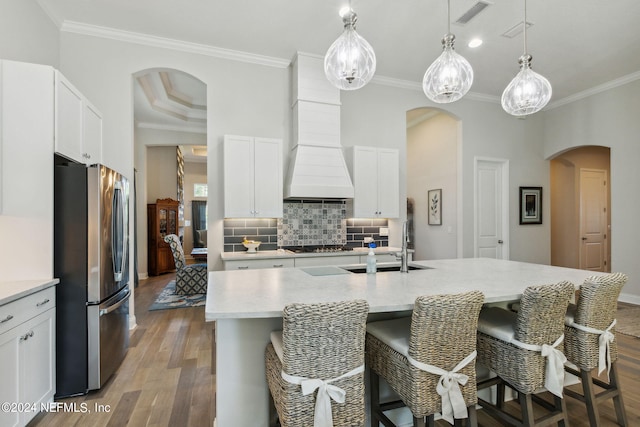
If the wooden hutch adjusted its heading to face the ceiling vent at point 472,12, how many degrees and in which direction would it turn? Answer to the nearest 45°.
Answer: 0° — it already faces it

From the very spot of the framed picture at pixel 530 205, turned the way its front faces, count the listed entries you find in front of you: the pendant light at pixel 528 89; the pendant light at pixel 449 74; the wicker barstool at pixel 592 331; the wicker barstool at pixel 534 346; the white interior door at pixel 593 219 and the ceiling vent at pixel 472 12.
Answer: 5

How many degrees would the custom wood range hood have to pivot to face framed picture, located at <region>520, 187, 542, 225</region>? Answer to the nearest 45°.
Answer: approximately 135° to its left

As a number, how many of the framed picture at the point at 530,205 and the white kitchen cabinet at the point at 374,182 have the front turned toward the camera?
2

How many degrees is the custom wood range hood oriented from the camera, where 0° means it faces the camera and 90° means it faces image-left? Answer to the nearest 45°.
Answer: approximately 0°

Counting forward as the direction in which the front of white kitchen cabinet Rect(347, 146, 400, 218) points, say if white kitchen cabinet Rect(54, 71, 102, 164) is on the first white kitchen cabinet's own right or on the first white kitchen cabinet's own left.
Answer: on the first white kitchen cabinet's own right

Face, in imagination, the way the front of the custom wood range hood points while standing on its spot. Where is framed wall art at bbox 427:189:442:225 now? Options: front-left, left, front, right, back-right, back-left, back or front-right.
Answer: back-left
